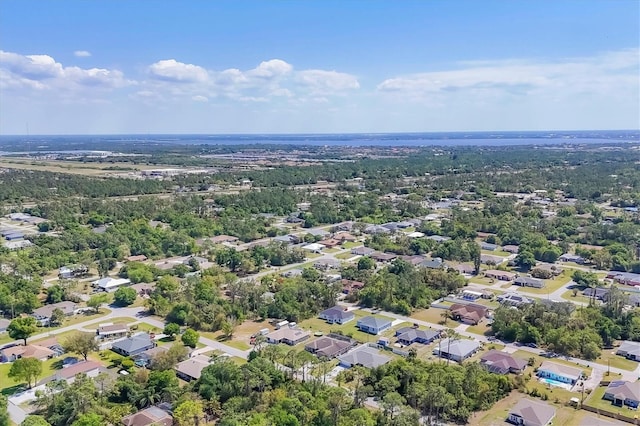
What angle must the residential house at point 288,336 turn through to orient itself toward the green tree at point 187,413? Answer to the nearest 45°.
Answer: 0° — it already faces it

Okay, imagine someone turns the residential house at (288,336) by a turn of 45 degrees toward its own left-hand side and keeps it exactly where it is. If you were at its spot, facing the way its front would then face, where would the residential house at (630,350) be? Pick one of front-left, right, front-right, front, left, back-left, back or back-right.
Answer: left

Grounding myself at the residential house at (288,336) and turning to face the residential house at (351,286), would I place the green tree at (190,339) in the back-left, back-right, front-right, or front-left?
back-left

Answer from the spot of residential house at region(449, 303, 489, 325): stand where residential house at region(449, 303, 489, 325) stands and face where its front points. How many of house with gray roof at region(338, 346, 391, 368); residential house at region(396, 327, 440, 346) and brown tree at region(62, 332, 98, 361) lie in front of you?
3

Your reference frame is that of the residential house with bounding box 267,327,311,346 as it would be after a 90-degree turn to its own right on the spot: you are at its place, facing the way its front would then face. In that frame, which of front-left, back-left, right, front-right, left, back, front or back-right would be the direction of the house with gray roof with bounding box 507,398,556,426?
back

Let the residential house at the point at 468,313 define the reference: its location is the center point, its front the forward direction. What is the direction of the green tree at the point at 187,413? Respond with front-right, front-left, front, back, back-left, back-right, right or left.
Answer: front

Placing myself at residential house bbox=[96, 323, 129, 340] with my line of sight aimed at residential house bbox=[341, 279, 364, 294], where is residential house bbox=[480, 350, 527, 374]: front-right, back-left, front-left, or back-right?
front-right

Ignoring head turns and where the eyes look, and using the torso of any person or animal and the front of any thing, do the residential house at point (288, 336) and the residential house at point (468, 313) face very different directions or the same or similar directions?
same or similar directions

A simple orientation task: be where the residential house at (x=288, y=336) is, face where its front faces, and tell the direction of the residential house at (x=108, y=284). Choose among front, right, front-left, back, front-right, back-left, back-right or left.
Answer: right

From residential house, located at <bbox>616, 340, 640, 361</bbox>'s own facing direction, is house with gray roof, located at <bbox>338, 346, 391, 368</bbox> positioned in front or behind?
in front

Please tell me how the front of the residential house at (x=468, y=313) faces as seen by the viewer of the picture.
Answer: facing the viewer and to the left of the viewer

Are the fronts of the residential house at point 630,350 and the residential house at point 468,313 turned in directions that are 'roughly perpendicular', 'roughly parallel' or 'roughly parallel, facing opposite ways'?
roughly parallel

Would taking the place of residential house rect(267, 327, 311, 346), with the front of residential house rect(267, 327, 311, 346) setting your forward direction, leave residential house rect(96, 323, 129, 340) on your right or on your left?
on your right

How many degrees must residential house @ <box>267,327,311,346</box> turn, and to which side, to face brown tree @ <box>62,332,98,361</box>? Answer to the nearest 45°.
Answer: approximately 45° to its right

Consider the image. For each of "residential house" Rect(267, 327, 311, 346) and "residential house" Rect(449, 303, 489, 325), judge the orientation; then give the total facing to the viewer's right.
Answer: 0

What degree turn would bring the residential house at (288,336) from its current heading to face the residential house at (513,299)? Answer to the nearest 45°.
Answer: approximately 135° to its left
